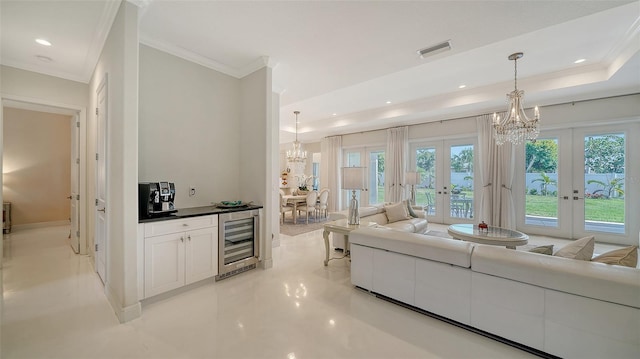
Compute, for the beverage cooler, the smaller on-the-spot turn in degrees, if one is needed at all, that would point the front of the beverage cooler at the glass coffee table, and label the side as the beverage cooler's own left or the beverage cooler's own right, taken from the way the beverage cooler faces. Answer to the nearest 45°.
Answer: approximately 45° to the beverage cooler's own left

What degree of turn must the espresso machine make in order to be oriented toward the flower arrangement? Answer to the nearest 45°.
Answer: approximately 90° to its left

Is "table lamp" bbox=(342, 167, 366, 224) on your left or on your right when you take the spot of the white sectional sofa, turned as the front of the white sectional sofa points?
on your left

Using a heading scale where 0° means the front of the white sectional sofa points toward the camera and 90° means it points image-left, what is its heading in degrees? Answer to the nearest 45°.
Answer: approximately 225°

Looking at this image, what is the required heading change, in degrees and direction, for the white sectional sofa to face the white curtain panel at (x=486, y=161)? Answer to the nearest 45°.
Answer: approximately 45° to its left

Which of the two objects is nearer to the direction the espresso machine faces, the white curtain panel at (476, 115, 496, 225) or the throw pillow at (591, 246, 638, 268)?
the throw pillow

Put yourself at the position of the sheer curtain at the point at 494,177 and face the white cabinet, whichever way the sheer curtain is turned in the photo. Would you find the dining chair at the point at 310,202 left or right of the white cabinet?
right
